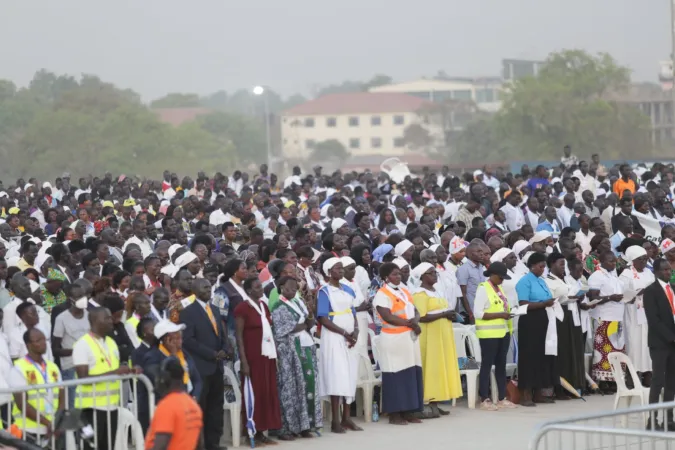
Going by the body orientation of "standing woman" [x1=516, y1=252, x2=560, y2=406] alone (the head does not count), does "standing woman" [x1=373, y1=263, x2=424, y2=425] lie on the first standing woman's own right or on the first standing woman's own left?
on the first standing woman's own right

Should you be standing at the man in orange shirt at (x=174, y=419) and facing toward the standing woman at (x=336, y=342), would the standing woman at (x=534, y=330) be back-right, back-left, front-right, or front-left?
front-right

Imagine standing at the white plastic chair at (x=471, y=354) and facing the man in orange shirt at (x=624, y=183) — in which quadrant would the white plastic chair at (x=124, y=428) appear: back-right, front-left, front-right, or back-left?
back-left

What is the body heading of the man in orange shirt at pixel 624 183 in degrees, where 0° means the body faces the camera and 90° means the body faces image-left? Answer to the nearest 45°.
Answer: approximately 315°

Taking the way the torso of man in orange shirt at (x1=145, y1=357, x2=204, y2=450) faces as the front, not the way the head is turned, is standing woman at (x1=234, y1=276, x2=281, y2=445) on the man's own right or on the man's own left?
on the man's own right

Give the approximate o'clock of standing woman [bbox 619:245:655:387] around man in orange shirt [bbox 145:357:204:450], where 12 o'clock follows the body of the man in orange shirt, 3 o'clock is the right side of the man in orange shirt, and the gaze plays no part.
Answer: The standing woman is roughly at 3 o'clock from the man in orange shirt.

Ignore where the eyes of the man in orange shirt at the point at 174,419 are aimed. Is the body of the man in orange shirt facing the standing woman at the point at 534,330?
no

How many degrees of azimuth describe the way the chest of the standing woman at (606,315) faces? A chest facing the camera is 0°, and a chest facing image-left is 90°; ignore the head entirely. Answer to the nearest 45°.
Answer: approximately 315°

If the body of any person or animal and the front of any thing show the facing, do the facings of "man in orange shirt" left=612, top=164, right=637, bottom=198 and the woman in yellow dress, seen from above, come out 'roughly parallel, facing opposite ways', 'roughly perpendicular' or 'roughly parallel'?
roughly parallel

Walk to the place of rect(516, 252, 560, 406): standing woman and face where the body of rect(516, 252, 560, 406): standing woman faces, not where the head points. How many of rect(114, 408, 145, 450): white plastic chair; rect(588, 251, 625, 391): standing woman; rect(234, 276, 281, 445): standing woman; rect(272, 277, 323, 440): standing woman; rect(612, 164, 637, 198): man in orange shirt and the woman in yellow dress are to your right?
4

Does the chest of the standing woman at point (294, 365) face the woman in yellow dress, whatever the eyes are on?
no

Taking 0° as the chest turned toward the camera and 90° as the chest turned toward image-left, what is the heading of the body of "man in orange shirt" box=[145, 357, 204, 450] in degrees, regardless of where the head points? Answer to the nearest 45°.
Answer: approximately 135°

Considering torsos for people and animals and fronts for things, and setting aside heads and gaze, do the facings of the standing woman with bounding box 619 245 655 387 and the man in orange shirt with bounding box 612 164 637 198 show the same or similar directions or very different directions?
same or similar directions

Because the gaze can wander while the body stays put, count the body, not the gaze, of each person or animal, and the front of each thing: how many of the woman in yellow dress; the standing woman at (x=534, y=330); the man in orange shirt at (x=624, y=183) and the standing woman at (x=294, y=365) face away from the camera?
0

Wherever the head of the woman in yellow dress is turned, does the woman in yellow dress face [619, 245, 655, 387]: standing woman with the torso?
no

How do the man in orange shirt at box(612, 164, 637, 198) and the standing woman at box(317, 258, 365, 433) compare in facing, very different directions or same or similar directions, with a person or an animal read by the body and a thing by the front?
same or similar directions

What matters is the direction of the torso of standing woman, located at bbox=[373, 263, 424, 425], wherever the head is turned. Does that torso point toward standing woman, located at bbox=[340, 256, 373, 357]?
no

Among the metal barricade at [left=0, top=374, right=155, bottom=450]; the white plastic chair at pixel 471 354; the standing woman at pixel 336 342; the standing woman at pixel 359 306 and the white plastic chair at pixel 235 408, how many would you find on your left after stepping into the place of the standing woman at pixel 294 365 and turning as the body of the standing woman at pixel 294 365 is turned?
3
